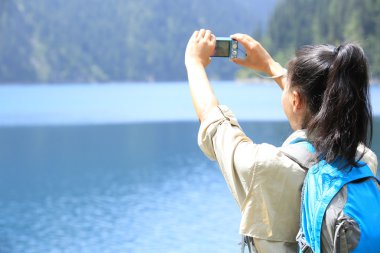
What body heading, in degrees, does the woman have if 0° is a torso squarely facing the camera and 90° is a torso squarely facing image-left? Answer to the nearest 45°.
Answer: approximately 135°

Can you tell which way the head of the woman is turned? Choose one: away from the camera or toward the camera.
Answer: away from the camera
